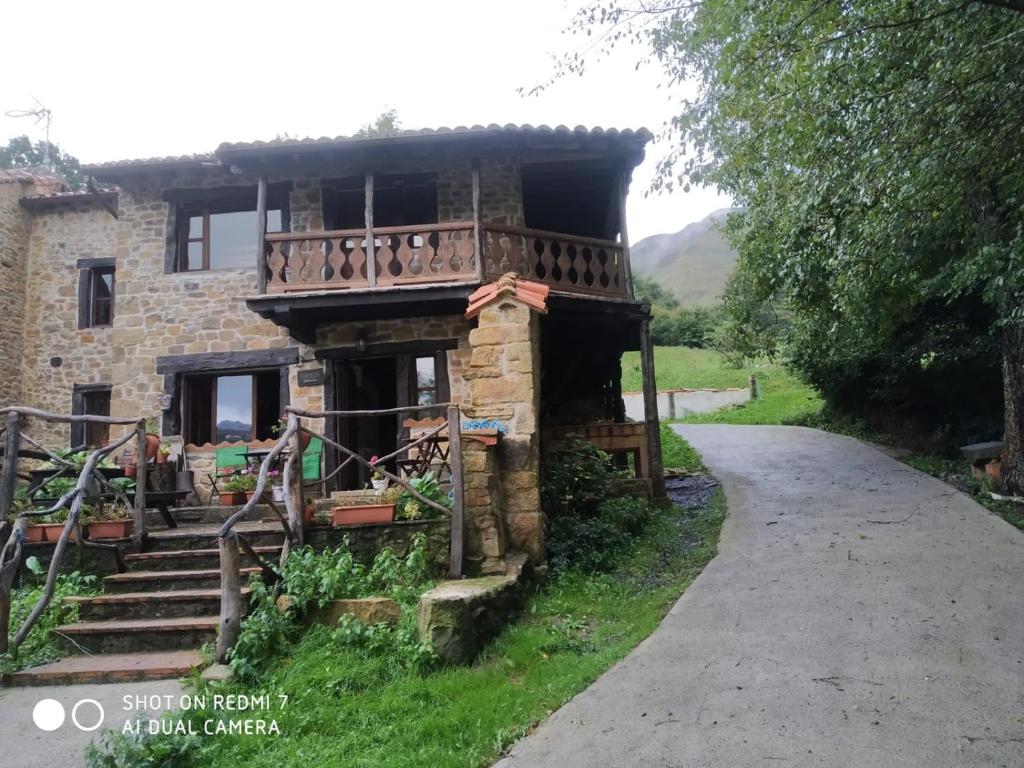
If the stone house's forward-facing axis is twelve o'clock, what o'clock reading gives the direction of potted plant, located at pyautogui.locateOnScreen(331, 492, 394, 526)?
The potted plant is roughly at 12 o'clock from the stone house.

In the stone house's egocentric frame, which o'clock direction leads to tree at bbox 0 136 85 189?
The tree is roughly at 5 o'clock from the stone house.

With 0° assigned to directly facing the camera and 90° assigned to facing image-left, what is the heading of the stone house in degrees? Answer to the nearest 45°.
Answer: approximately 0°

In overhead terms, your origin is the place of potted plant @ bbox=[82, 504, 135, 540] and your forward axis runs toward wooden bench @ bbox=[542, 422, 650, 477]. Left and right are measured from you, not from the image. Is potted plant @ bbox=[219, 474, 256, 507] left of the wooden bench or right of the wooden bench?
left

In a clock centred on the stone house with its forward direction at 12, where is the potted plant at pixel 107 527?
The potted plant is roughly at 1 o'clock from the stone house.

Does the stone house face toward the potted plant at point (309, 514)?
yes

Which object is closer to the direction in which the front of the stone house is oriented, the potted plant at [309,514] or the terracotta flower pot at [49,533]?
the potted plant

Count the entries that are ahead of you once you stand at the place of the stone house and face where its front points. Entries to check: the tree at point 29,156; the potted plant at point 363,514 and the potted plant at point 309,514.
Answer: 2

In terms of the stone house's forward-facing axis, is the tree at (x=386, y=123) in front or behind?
behind
